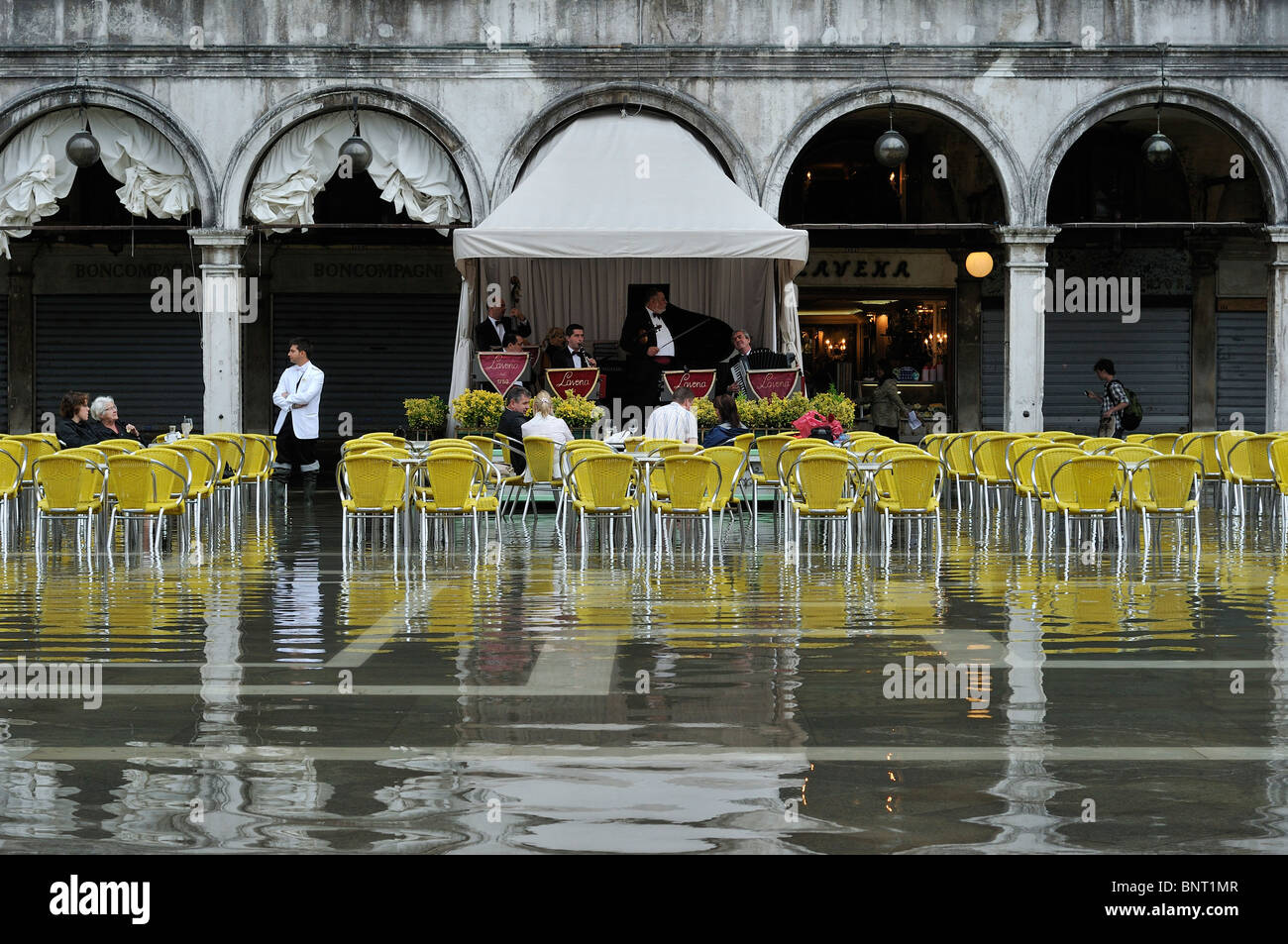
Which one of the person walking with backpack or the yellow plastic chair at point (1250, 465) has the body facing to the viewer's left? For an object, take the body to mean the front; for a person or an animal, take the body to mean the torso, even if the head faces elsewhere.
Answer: the person walking with backpack

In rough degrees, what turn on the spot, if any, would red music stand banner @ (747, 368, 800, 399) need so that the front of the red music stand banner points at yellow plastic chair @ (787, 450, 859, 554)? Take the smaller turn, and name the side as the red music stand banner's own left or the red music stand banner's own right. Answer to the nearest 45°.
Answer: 0° — it already faces it

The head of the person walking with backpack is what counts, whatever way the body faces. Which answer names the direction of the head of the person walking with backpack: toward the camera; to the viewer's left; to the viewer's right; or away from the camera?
to the viewer's left

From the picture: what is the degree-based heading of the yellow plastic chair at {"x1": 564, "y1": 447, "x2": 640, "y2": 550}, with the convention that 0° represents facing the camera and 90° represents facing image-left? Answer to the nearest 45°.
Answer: approximately 180°

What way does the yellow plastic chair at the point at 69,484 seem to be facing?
away from the camera

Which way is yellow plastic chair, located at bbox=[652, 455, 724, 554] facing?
away from the camera

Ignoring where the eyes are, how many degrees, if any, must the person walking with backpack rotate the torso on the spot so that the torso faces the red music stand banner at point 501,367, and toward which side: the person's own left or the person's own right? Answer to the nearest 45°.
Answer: approximately 45° to the person's own left

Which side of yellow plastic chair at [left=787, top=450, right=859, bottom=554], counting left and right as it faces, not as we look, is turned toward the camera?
back

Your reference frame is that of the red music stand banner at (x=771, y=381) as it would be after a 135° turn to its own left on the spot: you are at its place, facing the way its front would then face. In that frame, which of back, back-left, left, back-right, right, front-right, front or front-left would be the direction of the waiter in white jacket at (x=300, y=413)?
back-left

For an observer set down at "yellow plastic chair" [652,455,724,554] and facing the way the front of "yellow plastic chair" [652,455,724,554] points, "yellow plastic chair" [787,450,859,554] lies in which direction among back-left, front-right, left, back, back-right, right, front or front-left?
right

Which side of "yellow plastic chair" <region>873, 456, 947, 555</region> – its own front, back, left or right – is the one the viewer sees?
back

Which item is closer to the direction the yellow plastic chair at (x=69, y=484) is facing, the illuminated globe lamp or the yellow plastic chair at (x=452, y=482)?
the illuminated globe lamp

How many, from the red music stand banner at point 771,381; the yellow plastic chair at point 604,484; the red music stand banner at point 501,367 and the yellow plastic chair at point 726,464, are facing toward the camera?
2

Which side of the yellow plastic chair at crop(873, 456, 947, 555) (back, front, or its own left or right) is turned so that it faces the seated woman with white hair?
left

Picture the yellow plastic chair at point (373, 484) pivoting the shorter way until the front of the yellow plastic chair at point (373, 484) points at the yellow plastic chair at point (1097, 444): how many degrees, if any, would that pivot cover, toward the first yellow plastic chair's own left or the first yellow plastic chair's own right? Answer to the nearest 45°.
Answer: approximately 90° to the first yellow plastic chair's own right
